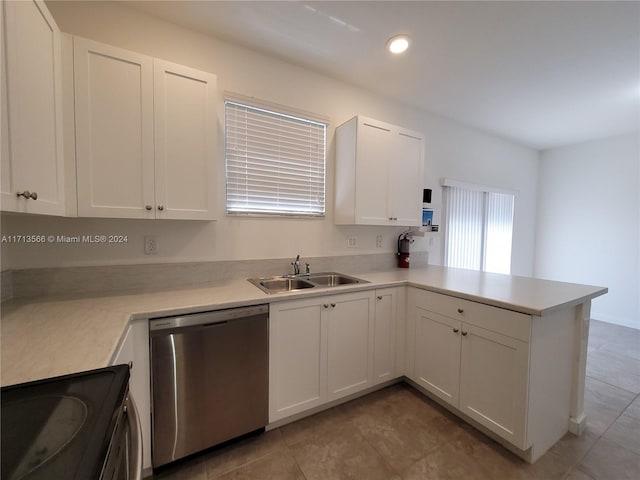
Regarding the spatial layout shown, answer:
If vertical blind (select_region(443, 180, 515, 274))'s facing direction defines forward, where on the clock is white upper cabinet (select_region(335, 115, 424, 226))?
The white upper cabinet is roughly at 2 o'clock from the vertical blind.

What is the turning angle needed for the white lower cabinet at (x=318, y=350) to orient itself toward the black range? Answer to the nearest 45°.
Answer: approximately 90° to its right

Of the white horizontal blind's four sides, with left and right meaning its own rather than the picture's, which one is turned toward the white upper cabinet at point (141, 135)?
right

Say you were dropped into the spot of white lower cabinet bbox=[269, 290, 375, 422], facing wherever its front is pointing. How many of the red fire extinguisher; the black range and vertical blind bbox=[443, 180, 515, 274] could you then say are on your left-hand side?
2

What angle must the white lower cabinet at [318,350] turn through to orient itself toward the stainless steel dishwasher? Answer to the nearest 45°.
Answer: approximately 90° to its right

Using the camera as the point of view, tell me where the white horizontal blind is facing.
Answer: facing the viewer and to the right of the viewer

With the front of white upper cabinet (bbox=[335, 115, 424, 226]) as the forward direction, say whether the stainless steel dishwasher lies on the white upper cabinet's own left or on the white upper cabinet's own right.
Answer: on the white upper cabinet's own right

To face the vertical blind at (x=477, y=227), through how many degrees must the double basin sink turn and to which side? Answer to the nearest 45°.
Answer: approximately 90° to its left

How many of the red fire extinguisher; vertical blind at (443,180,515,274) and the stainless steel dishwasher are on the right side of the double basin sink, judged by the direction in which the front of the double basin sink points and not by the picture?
1
